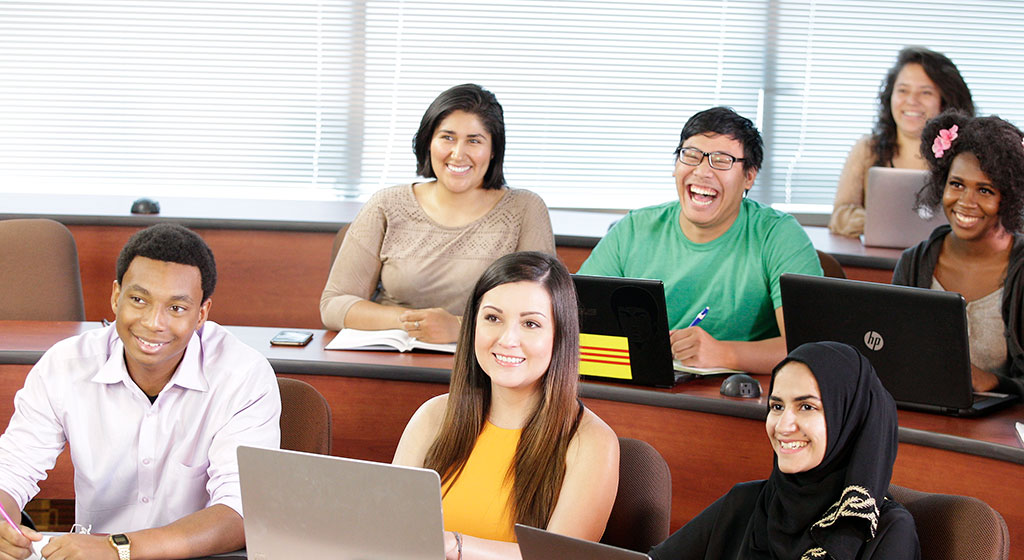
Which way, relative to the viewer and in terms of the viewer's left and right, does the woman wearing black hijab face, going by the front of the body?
facing the viewer and to the left of the viewer

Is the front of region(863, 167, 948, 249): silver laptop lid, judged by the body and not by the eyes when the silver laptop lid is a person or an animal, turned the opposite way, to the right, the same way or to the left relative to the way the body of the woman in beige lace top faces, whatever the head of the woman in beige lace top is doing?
the opposite way

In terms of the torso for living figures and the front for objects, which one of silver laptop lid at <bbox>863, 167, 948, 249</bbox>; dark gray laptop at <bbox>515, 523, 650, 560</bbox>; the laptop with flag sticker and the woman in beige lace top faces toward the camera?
the woman in beige lace top

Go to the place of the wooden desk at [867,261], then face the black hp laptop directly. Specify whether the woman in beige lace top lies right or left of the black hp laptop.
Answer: right

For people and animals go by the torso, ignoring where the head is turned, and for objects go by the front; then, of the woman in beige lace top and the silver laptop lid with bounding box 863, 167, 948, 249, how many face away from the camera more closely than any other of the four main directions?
1

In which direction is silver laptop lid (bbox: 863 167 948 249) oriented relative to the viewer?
away from the camera

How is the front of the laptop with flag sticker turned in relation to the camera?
facing away from the viewer

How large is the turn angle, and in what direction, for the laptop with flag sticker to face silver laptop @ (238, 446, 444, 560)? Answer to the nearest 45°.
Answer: approximately 180°

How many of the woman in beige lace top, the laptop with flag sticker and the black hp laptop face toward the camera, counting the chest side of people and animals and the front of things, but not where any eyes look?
1

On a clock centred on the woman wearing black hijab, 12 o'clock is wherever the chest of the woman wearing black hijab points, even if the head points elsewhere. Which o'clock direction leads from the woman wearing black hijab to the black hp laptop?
The black hp laptop is roughly at 5 o'clock from the woman wearing black hijab.

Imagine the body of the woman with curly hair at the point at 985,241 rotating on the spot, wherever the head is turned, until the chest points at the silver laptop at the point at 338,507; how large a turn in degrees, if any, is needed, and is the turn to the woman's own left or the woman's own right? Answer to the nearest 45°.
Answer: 0° — they already face it

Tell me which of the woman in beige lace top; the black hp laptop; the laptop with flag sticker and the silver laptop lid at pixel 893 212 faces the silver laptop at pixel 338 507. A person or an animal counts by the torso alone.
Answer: the woman in beige lace top

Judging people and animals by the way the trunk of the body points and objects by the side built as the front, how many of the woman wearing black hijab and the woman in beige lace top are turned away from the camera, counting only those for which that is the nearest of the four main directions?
0

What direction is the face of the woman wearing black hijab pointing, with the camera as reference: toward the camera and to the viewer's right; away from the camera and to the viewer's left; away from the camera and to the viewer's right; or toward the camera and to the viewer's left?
toward the camera and to the viewer's left

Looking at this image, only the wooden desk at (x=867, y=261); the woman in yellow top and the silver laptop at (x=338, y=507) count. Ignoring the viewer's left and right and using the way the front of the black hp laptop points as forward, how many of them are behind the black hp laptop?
2

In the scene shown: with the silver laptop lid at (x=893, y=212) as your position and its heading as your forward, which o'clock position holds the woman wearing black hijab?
The woman wearing black hijab is roughly at 6 o'clock from the silver laptop lid.
